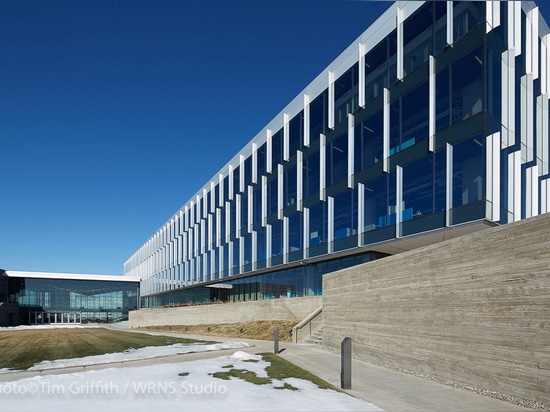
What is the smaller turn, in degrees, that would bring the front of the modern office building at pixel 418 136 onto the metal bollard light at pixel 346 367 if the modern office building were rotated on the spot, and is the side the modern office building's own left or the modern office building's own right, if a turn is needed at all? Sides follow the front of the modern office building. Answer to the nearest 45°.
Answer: approximately 45° to the modern office building's own left

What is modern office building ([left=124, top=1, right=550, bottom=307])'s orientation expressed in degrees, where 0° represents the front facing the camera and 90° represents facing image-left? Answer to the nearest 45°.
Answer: approximately 45°

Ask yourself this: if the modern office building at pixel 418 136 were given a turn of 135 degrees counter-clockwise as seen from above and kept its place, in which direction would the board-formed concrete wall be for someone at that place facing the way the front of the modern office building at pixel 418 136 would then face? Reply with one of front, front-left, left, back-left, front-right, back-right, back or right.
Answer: right
